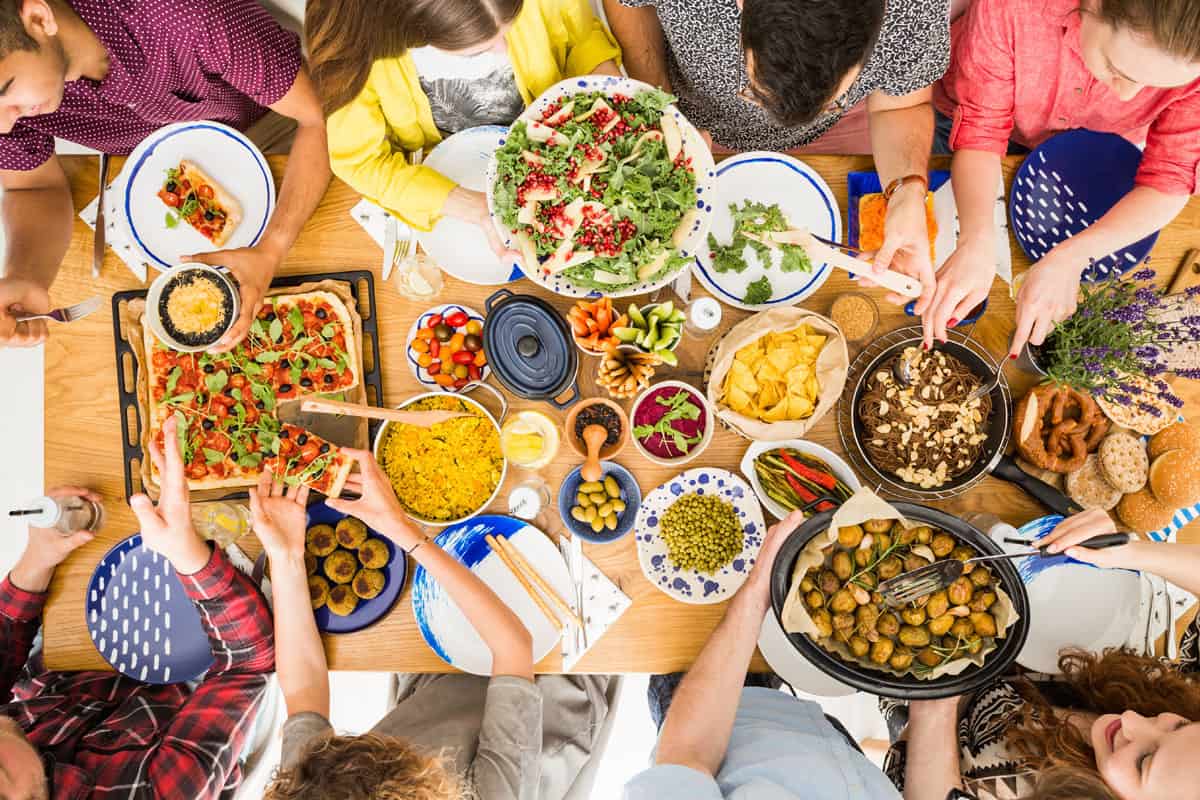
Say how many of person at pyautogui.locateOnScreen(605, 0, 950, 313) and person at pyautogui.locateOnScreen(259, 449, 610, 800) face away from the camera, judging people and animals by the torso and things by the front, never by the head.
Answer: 1

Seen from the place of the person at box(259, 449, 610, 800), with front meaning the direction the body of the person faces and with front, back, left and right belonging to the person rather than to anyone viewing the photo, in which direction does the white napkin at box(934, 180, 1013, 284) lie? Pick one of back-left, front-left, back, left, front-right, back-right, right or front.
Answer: right

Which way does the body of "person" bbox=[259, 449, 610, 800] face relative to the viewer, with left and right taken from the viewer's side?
facing away from the viewer

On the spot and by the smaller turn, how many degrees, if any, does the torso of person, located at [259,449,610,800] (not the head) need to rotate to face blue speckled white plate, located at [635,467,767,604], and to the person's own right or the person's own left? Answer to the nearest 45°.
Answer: approximately 90° to the person's own right

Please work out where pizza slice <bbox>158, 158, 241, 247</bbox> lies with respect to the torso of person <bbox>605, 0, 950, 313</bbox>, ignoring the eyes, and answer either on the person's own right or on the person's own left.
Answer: on the person's own right
